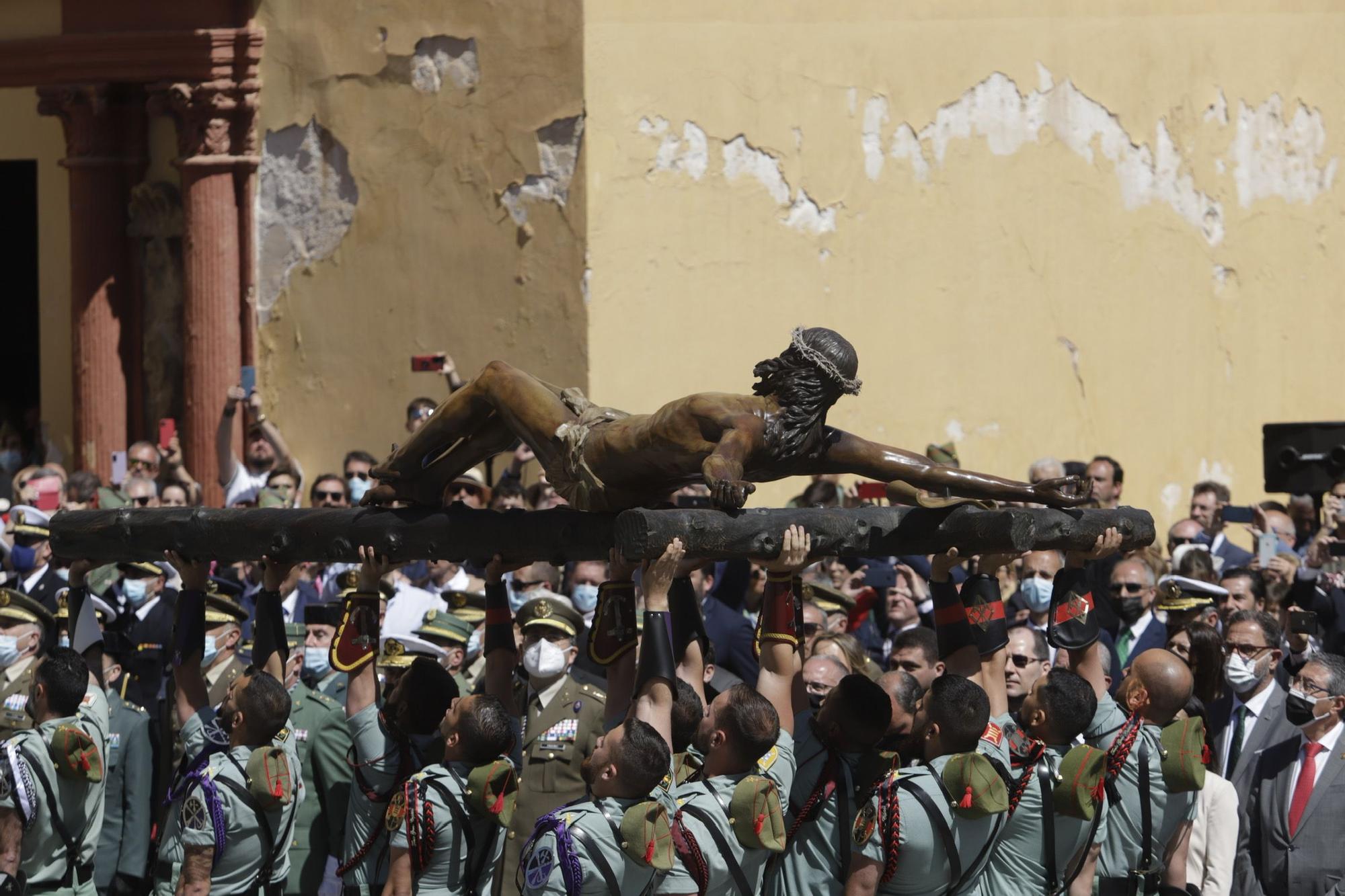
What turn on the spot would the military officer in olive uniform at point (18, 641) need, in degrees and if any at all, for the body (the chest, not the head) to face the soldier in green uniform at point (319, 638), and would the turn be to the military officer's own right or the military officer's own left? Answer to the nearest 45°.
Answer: approximately 135° to the military officer's own left

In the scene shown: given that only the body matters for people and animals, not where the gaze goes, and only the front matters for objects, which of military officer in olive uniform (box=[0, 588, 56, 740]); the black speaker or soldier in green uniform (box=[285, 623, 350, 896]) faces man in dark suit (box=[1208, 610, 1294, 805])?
the black speaker

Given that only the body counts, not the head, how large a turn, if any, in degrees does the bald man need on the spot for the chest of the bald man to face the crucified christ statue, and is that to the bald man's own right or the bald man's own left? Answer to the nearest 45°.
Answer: approximately 90° to the bald man's own left

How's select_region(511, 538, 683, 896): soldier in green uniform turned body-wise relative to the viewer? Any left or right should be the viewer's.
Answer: facing away from the viewer and to the left of the viewer

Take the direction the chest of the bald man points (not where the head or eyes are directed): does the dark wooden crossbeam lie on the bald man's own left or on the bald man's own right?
on the bald man's own left

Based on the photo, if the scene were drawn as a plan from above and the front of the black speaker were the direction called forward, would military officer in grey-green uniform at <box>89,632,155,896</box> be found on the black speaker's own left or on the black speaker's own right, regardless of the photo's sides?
on the black speaker's own right

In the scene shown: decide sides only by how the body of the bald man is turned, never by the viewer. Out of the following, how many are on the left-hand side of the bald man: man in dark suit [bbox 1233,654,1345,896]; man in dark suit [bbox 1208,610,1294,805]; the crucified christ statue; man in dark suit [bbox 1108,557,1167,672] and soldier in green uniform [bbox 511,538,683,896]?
2

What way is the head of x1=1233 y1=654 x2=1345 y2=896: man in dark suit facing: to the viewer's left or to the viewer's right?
to the viewer's left

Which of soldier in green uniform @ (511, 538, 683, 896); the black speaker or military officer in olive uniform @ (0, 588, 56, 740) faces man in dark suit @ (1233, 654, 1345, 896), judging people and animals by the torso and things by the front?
the black speaker
